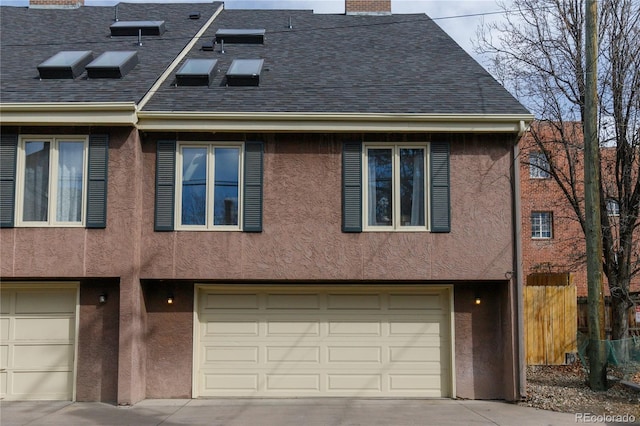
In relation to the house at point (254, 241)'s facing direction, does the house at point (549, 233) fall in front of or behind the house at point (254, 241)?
behind

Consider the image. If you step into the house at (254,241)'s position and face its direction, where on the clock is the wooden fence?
The wooden fence is roughly at 8 o'clock from the house.

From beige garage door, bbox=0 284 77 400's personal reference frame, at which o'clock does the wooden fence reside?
The wooden fence is roughly at 9 o'clock from the beige garage door.

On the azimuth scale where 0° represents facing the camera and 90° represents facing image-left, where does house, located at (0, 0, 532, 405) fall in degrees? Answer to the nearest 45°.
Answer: approximately 0°

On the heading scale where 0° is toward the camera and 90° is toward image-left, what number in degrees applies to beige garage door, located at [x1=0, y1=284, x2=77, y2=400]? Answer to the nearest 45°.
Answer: approximately 0°

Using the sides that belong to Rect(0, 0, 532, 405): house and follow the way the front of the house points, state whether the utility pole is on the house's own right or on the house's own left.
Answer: on the house's own left

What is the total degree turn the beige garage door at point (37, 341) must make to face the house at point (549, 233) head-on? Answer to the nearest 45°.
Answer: approximately 135° to its left

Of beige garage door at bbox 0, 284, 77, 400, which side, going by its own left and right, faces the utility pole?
left
